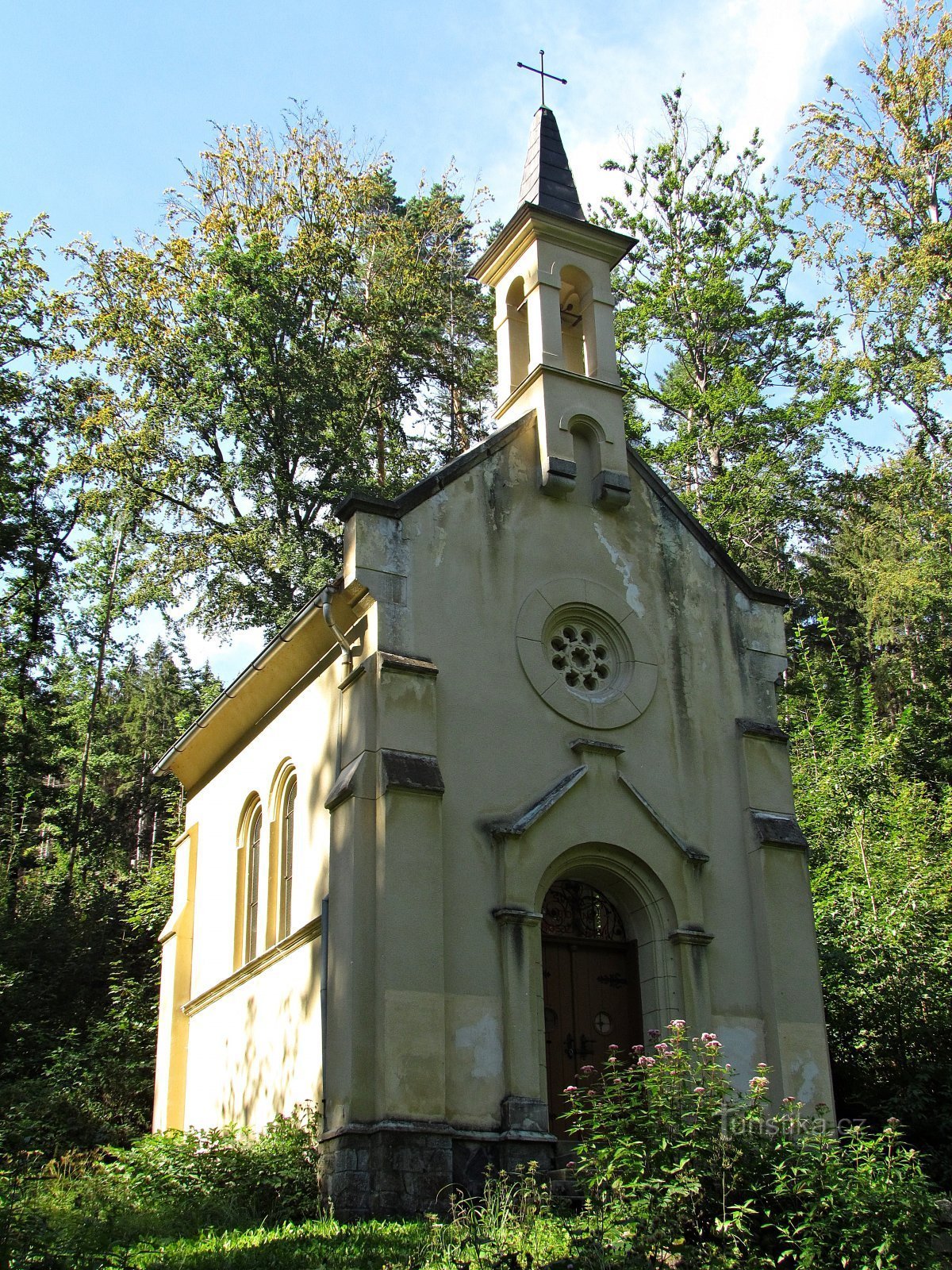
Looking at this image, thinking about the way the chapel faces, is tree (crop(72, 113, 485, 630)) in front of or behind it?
behind

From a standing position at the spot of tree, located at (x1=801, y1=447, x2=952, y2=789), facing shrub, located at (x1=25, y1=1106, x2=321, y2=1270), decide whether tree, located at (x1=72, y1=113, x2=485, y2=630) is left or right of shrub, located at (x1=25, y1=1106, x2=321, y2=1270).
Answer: right

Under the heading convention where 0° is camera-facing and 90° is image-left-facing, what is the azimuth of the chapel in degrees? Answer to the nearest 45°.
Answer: approximately 315°

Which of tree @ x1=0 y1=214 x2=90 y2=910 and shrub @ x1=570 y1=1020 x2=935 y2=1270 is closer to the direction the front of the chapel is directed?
the shrub

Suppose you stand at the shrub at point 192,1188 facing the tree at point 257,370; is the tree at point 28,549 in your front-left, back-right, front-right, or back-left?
front-left

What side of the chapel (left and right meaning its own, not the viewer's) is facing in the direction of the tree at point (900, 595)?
left

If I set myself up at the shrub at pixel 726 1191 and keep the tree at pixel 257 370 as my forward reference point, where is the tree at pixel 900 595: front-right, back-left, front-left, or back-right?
front-right

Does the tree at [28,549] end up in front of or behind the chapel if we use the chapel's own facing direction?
behind
